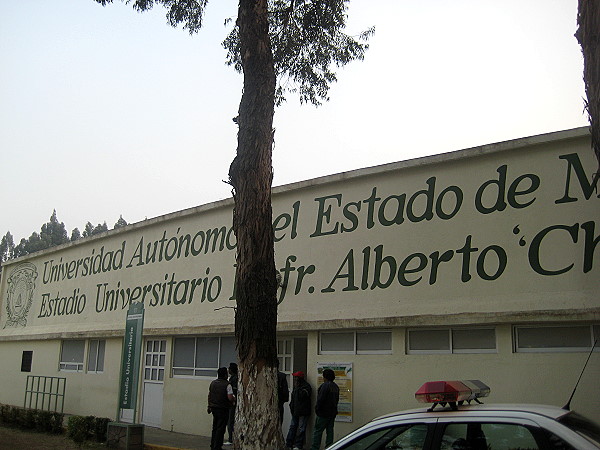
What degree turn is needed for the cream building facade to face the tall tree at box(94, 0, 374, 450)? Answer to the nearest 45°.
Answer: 0° — it already faces it

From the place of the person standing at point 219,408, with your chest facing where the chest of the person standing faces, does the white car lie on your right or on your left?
on your right

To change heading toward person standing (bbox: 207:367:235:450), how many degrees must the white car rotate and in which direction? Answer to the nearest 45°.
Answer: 0° — it already faces them

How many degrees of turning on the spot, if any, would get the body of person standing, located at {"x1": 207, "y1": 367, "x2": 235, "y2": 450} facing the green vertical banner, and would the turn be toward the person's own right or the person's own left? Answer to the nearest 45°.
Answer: approximately 90° to the person's own left

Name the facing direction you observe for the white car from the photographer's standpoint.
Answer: facing away from the viewer and to the left of the viewer

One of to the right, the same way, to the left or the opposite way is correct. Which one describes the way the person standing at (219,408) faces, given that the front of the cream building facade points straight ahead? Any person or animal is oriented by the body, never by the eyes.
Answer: the opposite way

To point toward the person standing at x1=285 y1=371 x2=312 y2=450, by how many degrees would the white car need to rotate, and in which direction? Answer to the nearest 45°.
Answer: approximately 45° to its right

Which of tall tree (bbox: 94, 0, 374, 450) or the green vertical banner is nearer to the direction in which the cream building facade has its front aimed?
the tall tree

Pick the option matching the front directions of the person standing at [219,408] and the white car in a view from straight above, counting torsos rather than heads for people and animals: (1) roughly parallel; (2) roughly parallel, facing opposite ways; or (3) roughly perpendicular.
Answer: roughly perpendicular

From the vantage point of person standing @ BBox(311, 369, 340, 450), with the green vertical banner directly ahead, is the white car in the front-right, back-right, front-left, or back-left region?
back-left
